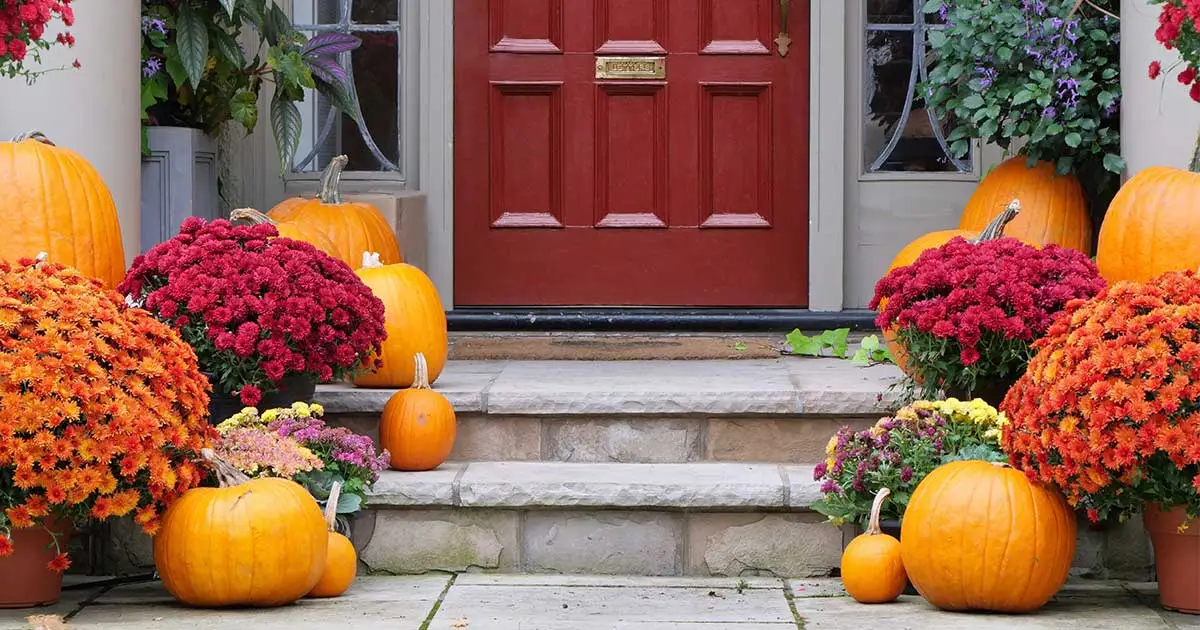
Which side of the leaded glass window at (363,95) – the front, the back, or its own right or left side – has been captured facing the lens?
front

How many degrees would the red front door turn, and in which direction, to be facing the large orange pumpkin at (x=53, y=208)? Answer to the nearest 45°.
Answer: approximately 45° to its right

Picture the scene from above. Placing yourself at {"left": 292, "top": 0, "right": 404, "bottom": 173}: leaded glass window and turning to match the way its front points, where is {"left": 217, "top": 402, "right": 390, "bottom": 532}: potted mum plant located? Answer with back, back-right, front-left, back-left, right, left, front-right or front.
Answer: front

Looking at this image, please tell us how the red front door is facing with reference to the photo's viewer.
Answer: facing the viewer

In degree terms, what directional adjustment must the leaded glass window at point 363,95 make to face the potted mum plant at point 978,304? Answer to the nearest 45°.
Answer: approximately 45° to its left

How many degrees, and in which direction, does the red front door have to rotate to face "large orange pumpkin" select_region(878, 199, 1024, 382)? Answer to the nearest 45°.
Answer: approximately 45° to its left

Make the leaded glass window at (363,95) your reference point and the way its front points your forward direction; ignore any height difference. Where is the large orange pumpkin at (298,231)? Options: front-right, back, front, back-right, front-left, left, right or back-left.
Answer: front

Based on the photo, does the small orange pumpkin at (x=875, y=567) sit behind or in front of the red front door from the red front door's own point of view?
in front

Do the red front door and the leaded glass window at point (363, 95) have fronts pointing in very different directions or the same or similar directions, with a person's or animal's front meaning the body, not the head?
same or similar directions

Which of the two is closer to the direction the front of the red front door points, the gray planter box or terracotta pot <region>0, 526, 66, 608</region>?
the terracotta pot

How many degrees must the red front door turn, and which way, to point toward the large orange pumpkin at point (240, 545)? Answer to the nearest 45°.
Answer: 0° — it already faces it

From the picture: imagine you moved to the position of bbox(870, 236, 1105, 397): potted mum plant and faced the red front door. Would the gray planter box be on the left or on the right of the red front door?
left

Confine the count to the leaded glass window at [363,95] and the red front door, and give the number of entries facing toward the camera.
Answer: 2

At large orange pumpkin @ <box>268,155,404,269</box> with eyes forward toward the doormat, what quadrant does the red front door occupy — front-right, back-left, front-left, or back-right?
front-left

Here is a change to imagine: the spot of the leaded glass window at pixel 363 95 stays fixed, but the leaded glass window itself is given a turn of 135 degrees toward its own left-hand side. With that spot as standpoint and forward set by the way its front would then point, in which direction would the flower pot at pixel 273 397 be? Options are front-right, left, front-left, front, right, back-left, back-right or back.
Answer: back-right

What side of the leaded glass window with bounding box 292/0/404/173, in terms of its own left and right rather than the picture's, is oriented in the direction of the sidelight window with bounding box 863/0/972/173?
left

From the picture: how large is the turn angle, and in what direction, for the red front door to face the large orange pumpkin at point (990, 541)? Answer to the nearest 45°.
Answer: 0° — it already faces it

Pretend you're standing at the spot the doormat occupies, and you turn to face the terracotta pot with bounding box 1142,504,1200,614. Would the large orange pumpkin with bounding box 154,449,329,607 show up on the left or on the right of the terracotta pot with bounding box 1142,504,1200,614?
right
